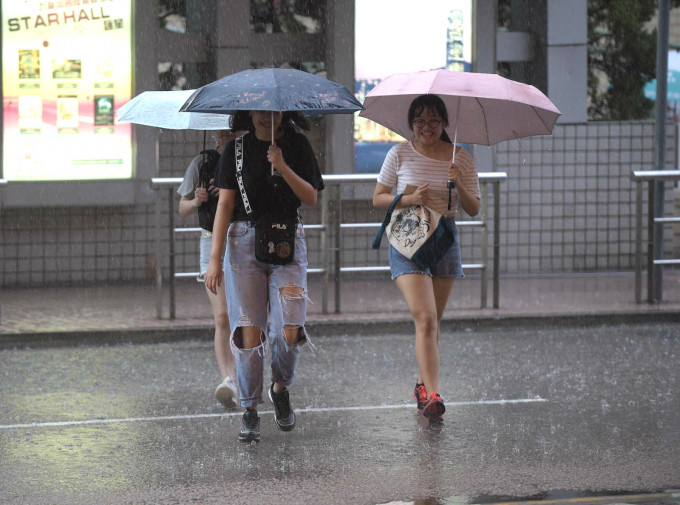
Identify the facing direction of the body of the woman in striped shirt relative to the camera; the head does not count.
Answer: toward the camera

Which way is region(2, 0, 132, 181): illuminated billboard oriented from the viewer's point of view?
toward the camera

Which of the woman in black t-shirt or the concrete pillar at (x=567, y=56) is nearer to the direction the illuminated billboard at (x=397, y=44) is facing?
the woman in black t-shirt

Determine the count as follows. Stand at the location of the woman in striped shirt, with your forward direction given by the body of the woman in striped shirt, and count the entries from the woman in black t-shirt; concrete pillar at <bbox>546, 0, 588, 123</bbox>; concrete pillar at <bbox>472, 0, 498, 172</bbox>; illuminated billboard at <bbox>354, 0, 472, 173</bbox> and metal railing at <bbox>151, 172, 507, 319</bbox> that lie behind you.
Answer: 4

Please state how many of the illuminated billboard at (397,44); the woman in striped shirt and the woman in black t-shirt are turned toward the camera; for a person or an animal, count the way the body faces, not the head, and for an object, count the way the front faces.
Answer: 3

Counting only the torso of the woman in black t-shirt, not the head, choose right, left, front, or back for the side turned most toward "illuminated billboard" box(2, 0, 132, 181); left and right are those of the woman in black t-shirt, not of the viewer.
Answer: back

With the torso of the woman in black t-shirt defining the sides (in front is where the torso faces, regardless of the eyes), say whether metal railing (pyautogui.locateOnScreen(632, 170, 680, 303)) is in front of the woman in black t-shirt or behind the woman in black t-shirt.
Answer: behind

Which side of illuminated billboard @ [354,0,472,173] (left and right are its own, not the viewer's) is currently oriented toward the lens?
front

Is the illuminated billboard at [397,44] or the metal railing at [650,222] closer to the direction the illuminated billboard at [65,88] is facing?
the metal railing

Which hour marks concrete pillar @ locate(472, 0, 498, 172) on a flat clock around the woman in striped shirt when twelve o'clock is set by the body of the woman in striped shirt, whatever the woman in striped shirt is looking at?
The concrete pillar is roughly at 6 o'clock from the woman in striped shirt.

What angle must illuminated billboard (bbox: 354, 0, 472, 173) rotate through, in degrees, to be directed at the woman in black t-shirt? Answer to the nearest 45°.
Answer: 0° — it already faces them

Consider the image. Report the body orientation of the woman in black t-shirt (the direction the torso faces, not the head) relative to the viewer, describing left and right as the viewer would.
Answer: facing the viewer

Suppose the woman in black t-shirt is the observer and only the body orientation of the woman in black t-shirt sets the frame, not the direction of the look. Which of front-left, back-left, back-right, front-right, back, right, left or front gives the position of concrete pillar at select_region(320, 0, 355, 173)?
back

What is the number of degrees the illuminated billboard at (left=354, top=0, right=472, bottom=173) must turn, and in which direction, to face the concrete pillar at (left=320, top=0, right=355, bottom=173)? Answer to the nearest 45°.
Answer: approximately 45° to its right
